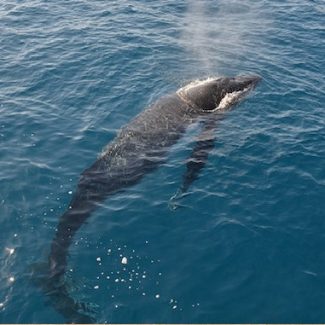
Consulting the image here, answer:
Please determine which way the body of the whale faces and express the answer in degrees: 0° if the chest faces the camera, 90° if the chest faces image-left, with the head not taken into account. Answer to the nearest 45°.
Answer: approximately 225°
